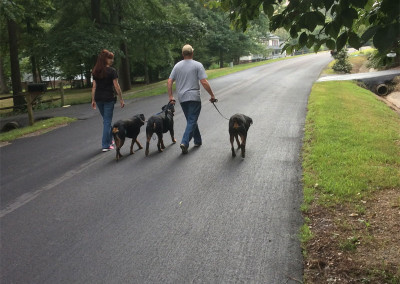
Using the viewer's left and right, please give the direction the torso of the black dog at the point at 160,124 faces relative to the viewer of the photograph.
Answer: facing away from the viewer and to the right of the viewer

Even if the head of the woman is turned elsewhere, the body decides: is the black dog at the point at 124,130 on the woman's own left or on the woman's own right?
on the woman's own right

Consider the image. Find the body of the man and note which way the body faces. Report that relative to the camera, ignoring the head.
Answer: away from the camera

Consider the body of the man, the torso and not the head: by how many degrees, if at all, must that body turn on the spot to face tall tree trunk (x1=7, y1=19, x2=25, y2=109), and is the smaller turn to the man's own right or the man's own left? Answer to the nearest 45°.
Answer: approximately 45° to the man's own left

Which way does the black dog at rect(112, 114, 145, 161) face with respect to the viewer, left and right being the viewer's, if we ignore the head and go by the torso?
facing away from the viewer and to the right of the viewer

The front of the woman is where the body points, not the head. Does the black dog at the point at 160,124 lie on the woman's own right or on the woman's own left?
on the woman's own right

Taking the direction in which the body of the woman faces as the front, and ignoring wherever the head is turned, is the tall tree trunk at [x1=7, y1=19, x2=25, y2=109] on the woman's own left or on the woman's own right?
on the woman's own left

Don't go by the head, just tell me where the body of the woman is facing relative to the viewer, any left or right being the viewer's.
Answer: facing away from the viewer and to the right of the viewer
